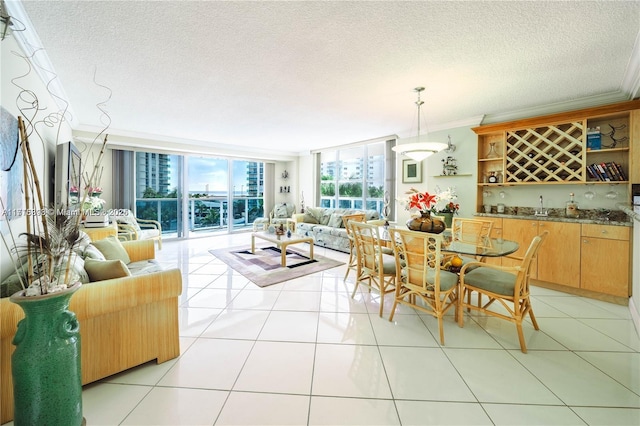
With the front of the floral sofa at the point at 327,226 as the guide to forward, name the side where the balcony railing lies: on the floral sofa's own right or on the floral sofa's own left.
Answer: on the floral sofa's own right

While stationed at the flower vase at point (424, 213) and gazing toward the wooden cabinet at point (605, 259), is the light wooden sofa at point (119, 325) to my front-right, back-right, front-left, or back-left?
back-right

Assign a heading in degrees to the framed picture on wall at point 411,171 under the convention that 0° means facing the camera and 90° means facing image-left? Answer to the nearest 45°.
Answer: approximately 0°

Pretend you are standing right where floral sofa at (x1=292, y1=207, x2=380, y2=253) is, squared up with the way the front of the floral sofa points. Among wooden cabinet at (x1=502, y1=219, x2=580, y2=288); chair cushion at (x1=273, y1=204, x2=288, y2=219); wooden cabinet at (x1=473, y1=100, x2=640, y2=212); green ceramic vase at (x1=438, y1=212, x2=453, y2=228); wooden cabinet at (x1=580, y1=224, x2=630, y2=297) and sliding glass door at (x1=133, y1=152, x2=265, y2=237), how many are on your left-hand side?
4

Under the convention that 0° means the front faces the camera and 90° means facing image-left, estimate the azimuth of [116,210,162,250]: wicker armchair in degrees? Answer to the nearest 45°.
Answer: approximately 315°
